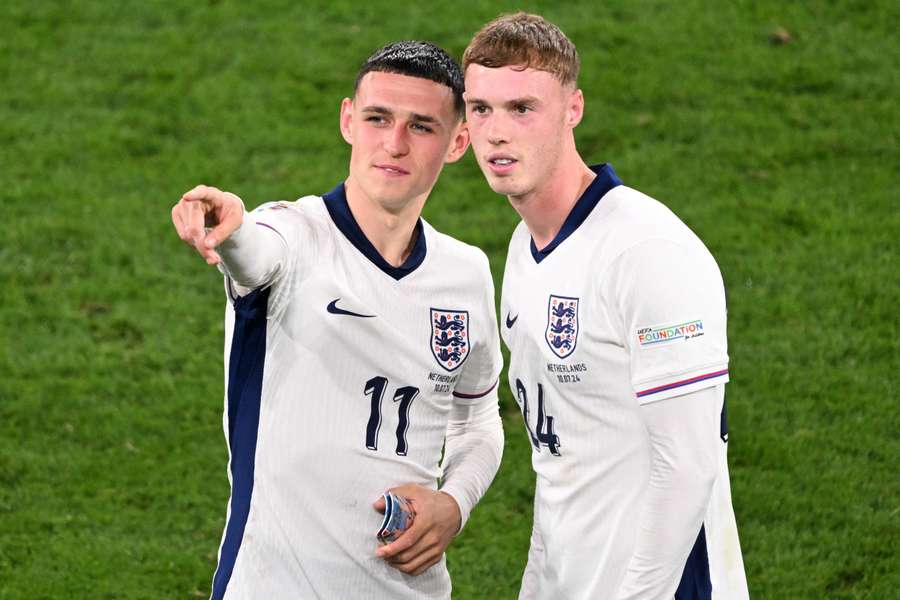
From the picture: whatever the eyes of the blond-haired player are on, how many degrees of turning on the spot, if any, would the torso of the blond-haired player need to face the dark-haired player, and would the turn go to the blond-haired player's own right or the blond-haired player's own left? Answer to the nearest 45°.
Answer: approximately 45° to the blond-haired player's own right

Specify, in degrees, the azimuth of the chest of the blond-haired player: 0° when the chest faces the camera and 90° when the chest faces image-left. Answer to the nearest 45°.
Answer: approximately 45°
